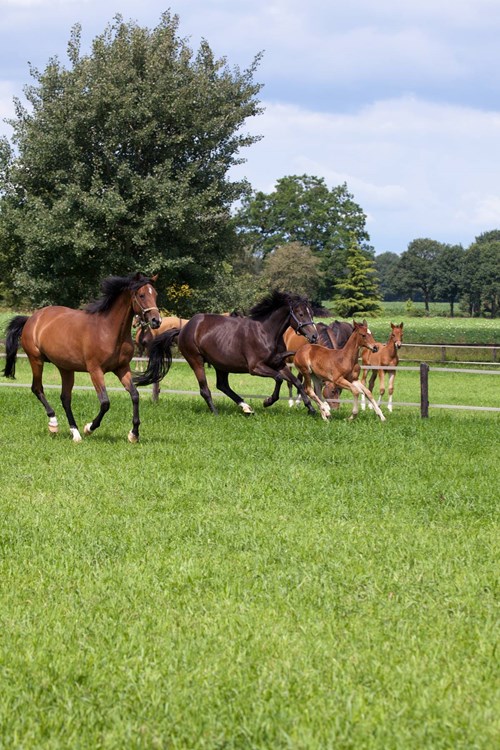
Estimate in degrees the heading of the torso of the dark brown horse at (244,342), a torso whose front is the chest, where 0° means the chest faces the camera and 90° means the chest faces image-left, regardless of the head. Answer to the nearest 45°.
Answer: approximately 270°

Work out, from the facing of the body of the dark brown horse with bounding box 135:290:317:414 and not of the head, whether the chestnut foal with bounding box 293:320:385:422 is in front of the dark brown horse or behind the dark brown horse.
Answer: in front

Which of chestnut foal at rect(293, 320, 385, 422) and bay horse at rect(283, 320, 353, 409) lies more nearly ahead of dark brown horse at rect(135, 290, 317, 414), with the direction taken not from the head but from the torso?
the chestnut foal

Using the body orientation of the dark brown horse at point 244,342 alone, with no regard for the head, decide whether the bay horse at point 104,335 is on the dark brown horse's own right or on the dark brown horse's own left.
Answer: on the dark brown horse's own right

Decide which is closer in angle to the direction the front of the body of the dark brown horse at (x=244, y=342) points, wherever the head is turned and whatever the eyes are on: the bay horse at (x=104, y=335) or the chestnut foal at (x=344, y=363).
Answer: the chestnut foal

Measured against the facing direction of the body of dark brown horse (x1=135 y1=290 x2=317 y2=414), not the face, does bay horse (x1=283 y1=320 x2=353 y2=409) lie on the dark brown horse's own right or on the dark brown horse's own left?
on the dark brown horse's own left

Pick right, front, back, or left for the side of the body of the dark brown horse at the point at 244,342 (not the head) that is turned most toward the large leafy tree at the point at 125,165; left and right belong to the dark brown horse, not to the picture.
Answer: left
